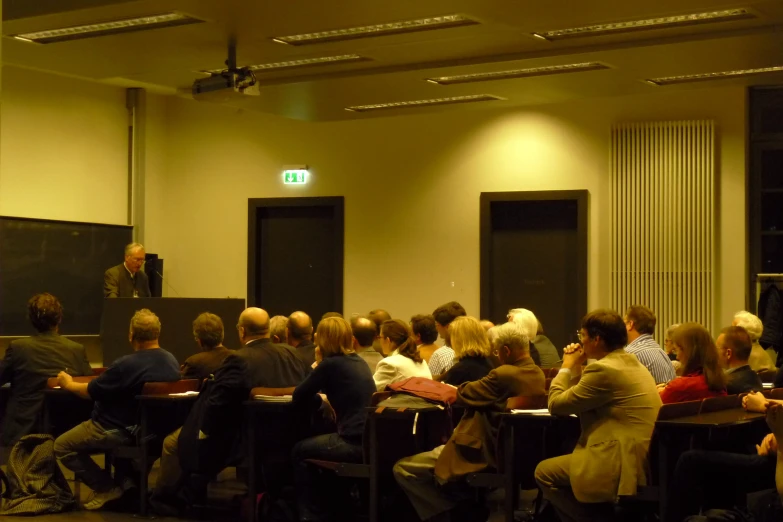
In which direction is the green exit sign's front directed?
toward the camera

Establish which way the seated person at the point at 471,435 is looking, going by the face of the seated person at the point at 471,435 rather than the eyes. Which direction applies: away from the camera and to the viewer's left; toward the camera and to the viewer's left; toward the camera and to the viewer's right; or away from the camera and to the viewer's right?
away from the camera and to the viewer's left

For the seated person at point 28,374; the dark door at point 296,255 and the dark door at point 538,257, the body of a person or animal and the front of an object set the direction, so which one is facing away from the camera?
the seated person

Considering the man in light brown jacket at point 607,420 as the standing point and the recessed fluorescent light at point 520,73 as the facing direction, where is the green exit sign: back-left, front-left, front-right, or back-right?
front-left

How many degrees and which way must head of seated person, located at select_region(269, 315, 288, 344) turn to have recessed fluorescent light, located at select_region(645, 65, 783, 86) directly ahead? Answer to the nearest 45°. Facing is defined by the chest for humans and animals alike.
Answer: approximately 135° to their right

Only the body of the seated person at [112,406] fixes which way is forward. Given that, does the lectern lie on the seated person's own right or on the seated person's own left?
on the seated person's own right

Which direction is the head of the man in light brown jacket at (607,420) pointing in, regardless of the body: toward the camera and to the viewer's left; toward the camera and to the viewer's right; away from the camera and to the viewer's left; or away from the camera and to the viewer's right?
away from the camera and to the viewer's left

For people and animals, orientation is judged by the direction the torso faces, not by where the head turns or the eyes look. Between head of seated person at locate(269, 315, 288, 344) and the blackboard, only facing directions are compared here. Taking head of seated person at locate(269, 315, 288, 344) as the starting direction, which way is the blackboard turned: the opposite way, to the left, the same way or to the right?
the opposite way

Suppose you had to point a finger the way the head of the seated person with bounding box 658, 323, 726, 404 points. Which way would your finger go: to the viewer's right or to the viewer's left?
to the viewer's left

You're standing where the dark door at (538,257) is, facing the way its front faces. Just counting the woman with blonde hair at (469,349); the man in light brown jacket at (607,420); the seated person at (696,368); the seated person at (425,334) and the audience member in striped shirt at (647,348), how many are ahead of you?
5

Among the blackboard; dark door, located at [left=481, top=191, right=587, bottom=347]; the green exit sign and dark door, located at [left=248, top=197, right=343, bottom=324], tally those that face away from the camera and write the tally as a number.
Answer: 0
